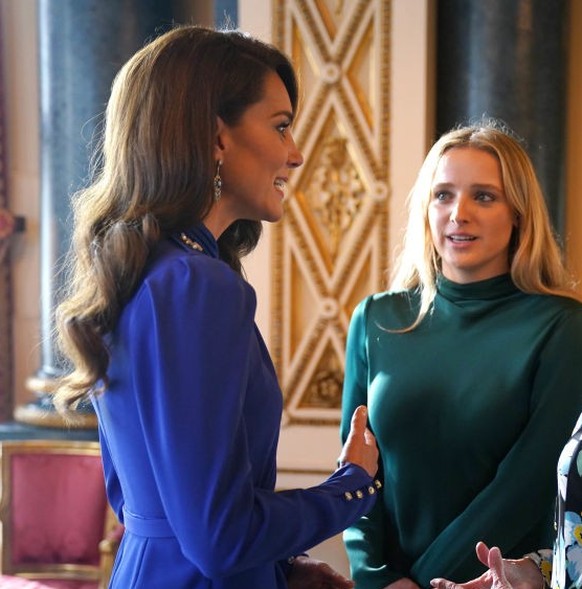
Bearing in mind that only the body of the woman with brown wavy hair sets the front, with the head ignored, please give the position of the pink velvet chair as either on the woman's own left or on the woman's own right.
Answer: on the woman's own left

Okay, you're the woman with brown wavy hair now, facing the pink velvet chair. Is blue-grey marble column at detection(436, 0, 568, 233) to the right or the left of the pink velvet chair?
right

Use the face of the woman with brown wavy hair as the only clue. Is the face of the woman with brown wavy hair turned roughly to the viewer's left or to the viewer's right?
to the viewer's right

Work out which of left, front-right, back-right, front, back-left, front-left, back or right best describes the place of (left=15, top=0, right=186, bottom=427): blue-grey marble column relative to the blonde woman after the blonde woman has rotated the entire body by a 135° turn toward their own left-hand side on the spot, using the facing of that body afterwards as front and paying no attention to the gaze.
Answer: back-left

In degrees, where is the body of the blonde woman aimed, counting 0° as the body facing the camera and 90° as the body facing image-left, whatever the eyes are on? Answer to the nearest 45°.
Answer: approximately 45°

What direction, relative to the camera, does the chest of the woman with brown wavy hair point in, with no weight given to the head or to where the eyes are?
to the viewer's right

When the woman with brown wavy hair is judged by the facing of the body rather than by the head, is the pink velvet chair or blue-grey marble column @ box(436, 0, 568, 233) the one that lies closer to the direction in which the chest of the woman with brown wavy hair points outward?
the blue-grey marble column

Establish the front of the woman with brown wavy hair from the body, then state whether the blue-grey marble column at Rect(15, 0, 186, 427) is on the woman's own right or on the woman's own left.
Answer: on the woman's own left

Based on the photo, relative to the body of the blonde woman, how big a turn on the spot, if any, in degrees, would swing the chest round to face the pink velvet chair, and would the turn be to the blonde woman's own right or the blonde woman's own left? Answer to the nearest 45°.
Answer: approximately 90° to the blonde woman's own right
